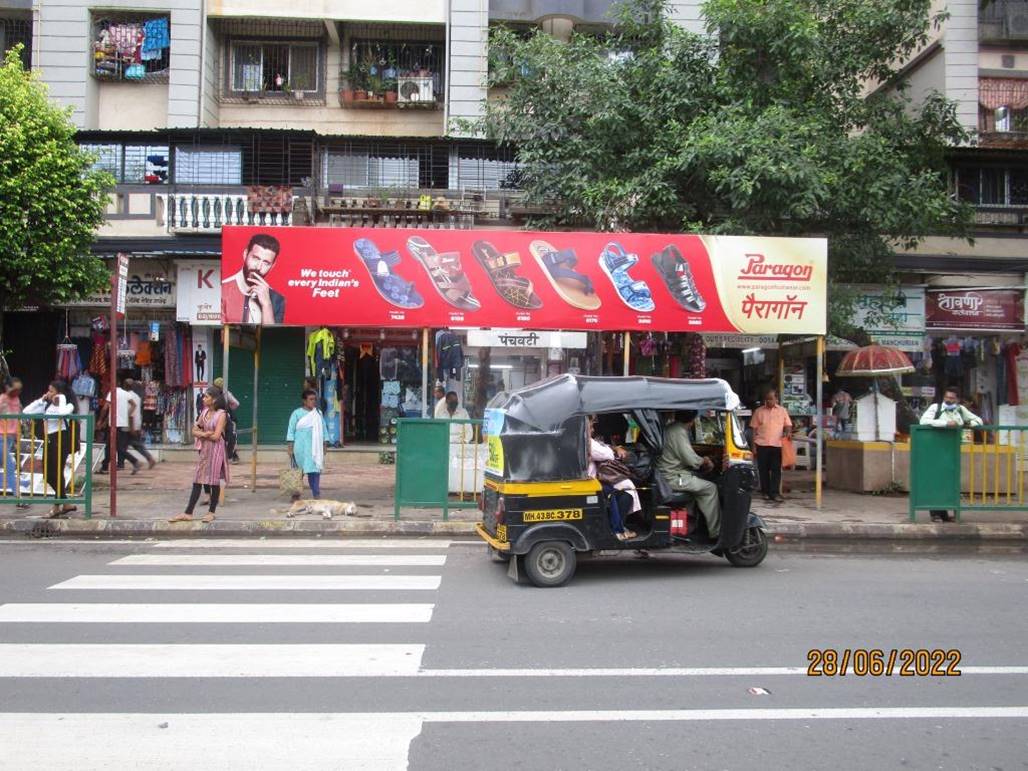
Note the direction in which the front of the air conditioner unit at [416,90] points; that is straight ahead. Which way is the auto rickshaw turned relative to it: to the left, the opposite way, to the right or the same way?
to the left

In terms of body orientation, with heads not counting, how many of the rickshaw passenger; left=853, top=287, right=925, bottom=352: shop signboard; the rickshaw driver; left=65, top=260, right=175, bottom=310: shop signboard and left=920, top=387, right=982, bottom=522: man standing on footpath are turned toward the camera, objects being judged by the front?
3

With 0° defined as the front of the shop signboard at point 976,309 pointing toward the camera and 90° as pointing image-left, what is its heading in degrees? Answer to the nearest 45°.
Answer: approximately 0°

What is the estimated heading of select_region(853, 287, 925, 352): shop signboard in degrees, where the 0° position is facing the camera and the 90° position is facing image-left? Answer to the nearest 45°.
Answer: approximately 0°

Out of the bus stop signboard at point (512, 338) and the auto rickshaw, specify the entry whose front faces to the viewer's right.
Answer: the auto rickshaw

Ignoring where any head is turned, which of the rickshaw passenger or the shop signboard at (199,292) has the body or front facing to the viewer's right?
the rickshaw passenger

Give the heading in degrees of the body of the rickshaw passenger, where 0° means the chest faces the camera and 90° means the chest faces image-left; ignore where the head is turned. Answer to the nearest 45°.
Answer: approximately 270°
